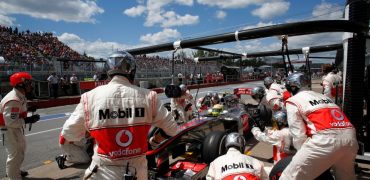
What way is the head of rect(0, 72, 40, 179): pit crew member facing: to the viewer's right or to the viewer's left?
to the viewer's right

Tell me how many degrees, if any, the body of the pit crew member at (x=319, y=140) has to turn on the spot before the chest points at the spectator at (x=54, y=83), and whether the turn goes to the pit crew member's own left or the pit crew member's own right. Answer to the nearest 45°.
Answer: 0° — they already face them

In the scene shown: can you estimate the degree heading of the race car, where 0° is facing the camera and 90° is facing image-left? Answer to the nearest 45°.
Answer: approximately 45°

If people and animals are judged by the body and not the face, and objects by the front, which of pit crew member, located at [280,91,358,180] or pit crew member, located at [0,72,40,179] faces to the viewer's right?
pit crew member, located at [0,72,40,179]

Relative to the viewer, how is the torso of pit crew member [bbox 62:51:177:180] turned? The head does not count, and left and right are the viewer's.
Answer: facing away from the viewer

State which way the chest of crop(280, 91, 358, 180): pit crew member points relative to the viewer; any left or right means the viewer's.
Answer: facing away from the viewer and to the left of the viewer

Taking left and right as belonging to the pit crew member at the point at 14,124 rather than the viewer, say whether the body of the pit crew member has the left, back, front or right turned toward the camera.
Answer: right
